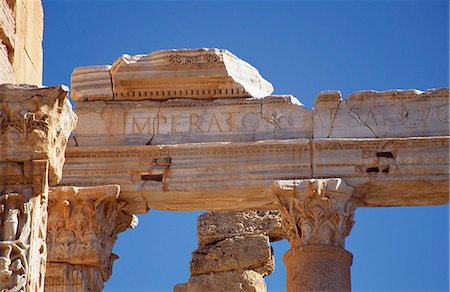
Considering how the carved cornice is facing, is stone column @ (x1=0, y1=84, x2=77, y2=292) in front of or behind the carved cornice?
in front

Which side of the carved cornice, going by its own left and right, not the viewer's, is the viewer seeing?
front

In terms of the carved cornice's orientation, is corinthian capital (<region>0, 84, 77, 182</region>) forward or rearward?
forward
